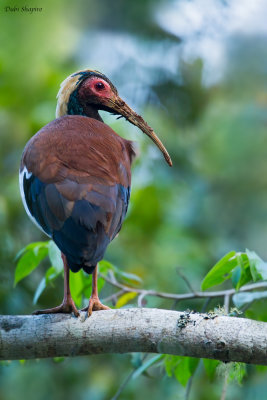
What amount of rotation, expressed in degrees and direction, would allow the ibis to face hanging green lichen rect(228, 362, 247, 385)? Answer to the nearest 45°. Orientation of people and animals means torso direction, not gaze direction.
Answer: approximately 90° to its right

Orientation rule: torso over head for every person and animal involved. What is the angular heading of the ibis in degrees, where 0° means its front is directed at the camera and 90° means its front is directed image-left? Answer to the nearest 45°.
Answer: approximately 180°

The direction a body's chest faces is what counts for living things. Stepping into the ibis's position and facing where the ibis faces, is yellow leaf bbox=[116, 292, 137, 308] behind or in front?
in front

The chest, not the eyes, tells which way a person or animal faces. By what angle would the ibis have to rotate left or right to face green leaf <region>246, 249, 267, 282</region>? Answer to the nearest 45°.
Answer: approximately 135° to its right

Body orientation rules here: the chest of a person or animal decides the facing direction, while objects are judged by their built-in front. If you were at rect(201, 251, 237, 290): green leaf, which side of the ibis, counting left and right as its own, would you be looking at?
right
